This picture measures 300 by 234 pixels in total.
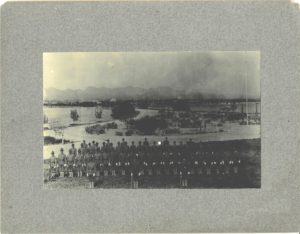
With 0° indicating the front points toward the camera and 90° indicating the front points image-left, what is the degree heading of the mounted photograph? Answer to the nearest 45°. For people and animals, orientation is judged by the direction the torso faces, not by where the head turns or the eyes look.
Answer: approximately 0°
